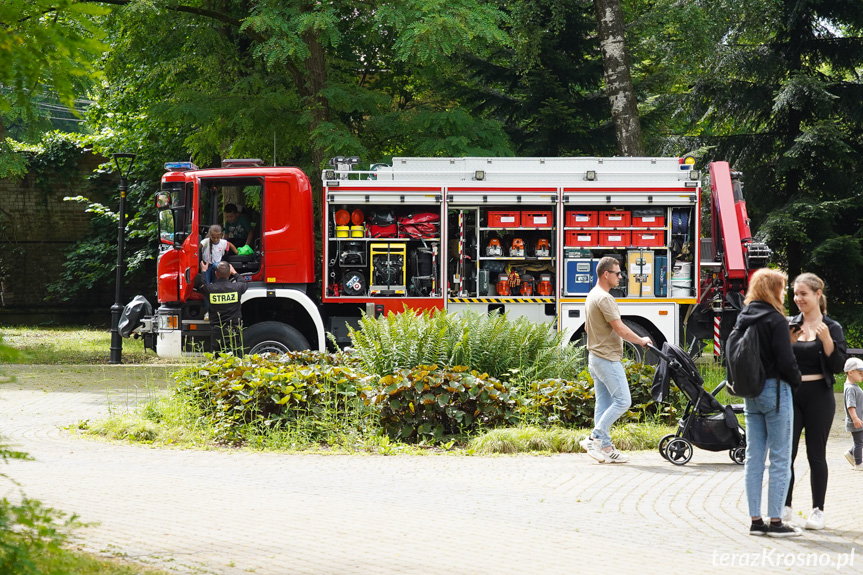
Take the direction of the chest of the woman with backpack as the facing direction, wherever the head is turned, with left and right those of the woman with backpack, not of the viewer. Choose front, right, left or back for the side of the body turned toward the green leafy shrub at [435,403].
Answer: left

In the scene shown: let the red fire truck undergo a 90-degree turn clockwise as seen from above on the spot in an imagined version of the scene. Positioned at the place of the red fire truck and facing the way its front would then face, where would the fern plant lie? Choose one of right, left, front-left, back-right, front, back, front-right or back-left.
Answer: back

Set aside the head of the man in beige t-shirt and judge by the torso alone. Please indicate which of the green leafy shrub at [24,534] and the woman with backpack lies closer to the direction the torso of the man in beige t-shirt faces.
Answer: the woman with backpack

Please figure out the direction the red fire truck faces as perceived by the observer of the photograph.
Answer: facing to the left of the viewer

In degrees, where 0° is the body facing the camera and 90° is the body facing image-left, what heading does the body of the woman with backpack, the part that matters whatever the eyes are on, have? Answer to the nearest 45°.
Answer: approximately 225°

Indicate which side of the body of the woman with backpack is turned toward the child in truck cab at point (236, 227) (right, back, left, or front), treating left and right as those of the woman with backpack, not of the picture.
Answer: left

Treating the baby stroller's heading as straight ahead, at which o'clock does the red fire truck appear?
The red fire truck is roughly at 8 o'clock from the baby stroller.

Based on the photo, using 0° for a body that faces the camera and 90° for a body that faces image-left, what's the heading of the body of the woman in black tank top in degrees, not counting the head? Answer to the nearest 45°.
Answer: approximately 45°

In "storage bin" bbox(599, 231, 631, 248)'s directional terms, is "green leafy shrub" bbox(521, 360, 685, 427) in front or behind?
in front

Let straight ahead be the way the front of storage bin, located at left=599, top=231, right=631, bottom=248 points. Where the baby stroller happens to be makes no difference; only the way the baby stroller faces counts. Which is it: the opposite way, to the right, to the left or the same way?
to the left

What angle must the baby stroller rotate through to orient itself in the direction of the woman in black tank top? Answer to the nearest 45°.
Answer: approximately 90° to its right

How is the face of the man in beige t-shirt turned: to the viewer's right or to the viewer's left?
to the viewer's right

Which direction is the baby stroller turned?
to the viewer's right

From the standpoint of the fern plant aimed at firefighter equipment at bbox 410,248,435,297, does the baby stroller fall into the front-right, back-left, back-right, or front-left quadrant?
back-right

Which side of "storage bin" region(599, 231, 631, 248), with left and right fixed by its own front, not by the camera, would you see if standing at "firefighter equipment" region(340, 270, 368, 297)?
right

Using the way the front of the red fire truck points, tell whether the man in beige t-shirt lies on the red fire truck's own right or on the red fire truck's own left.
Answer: on the red fire truck's own left

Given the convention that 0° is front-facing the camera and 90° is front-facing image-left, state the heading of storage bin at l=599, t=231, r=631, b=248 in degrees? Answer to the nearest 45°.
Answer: approximately 0°

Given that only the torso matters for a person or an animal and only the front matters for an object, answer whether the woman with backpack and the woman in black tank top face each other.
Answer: yes
